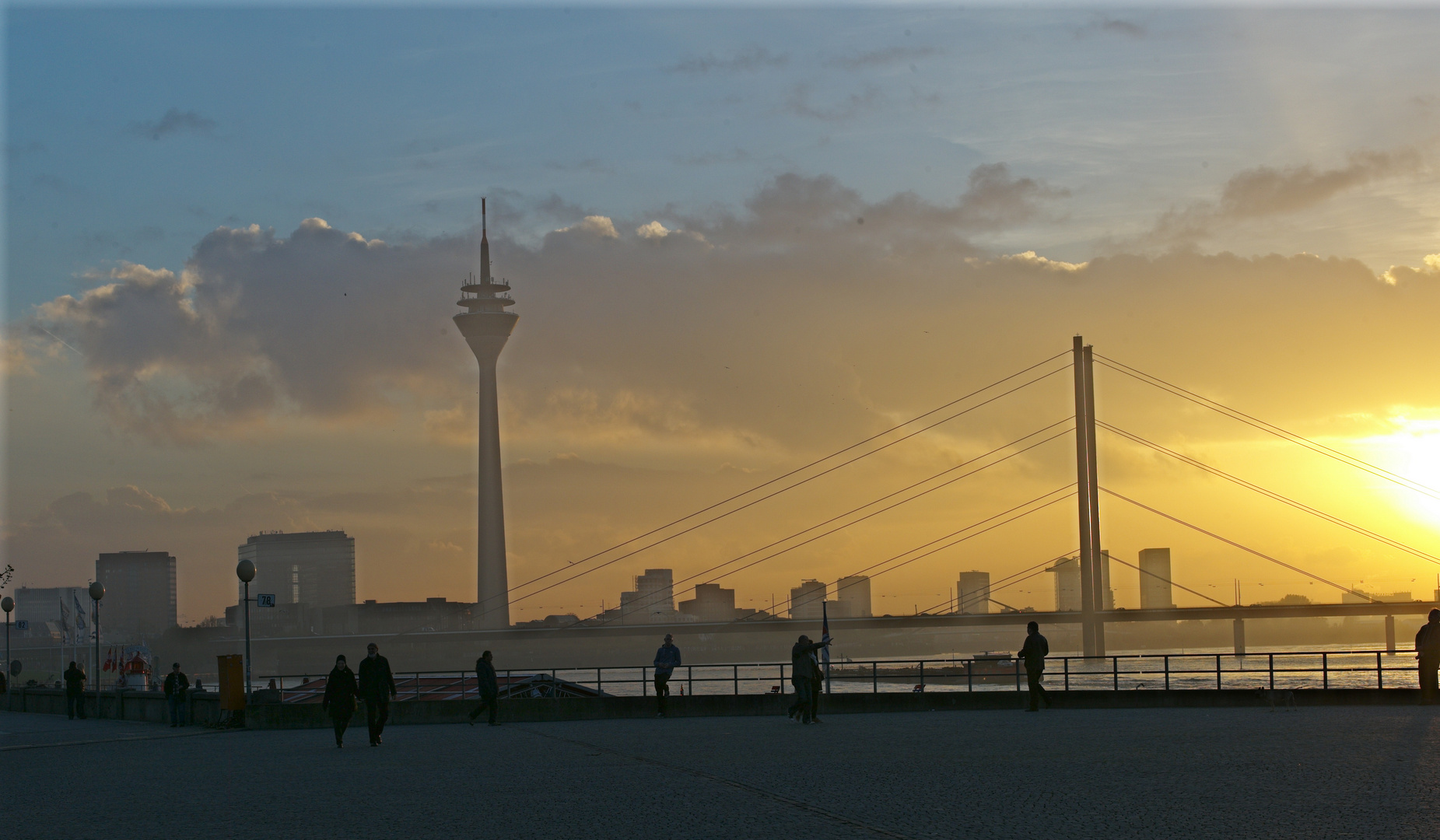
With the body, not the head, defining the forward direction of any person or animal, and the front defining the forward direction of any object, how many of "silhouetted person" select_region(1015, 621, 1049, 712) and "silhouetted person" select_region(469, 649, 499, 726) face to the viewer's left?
1
